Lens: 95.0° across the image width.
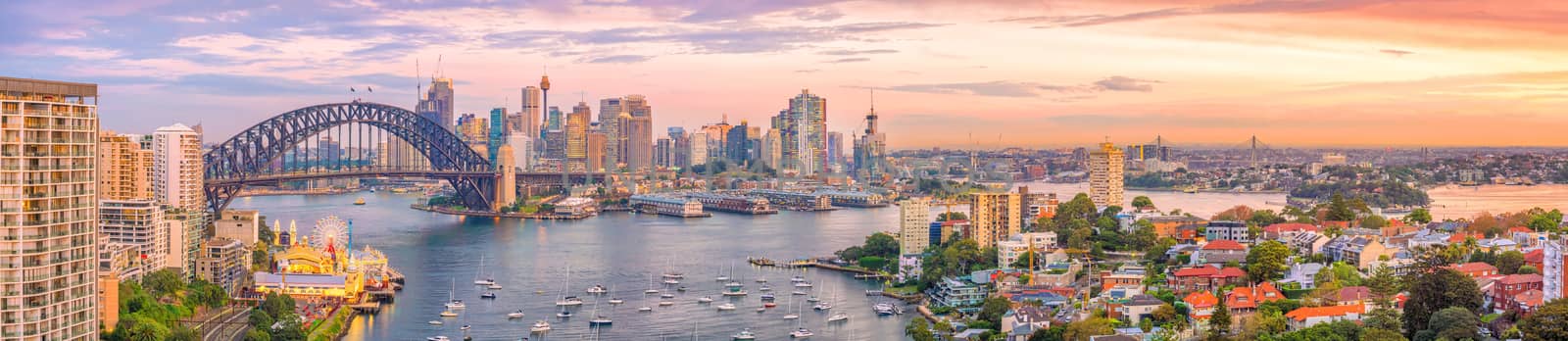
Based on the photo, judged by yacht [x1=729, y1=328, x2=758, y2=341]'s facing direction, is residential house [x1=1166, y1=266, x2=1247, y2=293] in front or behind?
behind

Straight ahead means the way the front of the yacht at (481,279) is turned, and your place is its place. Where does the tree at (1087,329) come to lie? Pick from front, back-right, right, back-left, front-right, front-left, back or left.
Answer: back-left

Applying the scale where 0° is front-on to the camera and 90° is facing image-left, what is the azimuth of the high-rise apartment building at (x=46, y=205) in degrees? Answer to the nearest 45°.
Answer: approximately 315°

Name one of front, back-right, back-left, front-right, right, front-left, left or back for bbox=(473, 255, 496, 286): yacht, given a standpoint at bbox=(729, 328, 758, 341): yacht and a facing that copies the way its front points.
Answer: front-right

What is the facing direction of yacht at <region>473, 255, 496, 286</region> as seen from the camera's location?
facing to the left of the viewer

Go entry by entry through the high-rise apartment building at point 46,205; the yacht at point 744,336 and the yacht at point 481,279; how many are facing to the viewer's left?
2

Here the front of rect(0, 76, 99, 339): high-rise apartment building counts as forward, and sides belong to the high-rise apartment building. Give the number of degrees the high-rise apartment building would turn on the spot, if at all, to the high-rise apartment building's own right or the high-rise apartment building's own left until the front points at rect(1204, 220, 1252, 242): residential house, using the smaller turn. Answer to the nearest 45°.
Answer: approximately 45° to the high-rise apartment building's own left

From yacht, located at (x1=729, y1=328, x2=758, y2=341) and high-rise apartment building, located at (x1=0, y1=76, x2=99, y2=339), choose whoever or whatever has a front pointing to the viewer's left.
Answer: the yacht

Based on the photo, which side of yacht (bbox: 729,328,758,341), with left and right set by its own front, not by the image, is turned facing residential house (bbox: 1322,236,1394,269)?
back

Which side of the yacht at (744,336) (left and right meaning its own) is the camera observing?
left

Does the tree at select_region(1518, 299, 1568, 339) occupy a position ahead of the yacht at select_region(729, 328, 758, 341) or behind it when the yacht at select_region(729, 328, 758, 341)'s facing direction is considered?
behind
